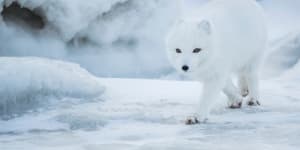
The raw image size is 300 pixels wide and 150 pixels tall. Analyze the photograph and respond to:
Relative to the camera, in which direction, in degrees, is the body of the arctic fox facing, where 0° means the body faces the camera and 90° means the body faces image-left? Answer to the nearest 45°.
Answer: approximately 45°
